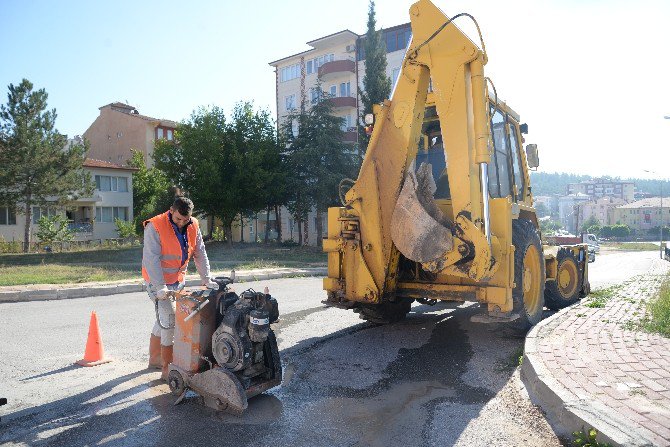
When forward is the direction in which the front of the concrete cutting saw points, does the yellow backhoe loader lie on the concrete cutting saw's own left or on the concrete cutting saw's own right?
on the concrete cutting saw's own left

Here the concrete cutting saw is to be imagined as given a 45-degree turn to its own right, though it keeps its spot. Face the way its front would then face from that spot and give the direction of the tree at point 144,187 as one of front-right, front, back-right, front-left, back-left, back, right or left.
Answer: back

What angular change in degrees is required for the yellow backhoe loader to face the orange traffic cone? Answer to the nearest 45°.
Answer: approximately 135° to its left

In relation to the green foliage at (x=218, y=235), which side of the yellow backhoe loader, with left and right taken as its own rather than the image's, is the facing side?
left

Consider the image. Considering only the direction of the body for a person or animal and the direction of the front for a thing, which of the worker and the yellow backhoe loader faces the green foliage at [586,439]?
the worker

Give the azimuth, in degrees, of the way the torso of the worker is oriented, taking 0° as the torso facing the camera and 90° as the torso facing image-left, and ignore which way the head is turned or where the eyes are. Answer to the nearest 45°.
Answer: approximately 315°

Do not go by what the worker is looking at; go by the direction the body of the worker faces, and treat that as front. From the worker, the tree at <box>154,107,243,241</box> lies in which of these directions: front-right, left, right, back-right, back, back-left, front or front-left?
back-left

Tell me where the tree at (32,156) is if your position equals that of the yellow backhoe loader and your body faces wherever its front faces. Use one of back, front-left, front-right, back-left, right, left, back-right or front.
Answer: left

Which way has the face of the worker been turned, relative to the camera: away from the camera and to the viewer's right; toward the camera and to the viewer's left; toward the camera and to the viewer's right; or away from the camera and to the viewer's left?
toward the camera and to the viewer's right

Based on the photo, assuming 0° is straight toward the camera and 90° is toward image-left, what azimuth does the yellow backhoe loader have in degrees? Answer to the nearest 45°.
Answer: approximately 225°

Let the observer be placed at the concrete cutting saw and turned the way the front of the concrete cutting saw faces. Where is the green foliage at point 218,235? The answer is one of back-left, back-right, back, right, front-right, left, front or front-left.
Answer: back-left

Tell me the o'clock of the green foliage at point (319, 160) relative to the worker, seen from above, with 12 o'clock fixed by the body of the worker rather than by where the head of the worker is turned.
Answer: The green foliage is roughly at 8 o'clock from the worker.

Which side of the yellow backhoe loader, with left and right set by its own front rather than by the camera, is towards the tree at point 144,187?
left

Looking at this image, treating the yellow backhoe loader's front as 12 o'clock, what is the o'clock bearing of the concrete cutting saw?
The concrete cutting saw is roughly at 6 o'clock from the yellow backhoe loader.
